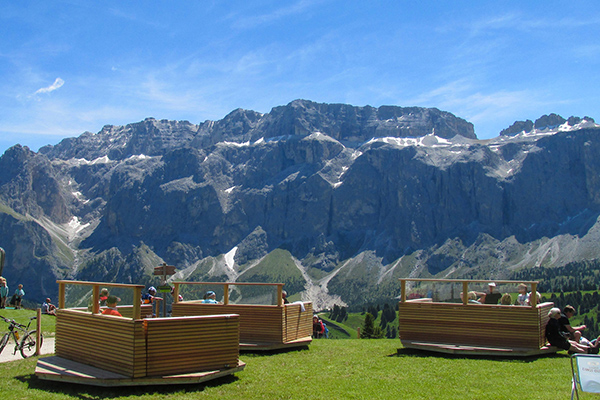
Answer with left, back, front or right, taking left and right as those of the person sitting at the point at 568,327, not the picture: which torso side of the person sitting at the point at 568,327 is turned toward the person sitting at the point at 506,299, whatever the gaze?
back

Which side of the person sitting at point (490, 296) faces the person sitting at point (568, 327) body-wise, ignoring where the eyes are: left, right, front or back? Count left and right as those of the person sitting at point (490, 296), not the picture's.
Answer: left

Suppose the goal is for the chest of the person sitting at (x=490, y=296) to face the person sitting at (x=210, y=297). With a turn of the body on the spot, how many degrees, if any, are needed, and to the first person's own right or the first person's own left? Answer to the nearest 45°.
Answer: approximately 90° to the first person's own right

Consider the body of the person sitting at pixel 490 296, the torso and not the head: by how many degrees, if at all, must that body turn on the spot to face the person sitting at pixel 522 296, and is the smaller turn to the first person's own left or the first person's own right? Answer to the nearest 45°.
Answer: approximately 90° to the first person's own left

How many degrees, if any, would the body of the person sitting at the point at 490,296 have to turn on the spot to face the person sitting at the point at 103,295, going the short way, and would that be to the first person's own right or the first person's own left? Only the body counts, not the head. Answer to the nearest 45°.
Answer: approximately 45° to the first person's own right

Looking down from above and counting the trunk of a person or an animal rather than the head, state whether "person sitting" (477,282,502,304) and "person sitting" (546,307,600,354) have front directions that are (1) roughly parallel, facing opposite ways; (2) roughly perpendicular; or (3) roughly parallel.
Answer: roughly perpendicular

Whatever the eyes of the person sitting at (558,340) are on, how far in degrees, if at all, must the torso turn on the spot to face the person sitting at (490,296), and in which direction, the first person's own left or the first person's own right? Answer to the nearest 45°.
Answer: approximately 180°

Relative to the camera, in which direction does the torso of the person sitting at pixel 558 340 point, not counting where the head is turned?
to the viewer's right

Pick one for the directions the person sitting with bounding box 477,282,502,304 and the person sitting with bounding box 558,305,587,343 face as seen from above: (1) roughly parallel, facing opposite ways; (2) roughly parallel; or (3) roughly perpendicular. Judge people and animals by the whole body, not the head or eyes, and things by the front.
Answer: roughly perpendicular

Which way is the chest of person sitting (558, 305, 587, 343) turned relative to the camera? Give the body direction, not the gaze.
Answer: to the viewer's right

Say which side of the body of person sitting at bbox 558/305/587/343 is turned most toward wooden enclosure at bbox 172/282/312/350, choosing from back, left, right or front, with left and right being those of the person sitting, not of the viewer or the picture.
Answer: back
